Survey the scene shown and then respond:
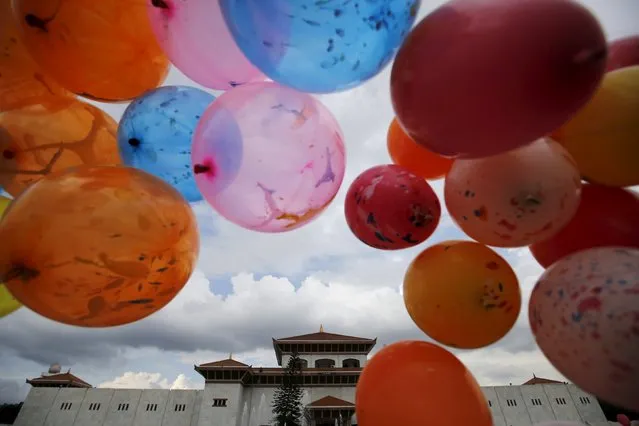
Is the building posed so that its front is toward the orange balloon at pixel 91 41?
yes

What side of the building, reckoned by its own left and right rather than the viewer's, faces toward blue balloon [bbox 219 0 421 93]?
front

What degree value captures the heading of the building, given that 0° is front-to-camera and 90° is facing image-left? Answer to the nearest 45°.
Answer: approximately 0°

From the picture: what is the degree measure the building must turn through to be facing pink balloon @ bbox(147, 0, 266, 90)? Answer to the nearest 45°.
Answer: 0° — it already faces it

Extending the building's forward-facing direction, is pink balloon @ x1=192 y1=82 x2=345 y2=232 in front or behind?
in front

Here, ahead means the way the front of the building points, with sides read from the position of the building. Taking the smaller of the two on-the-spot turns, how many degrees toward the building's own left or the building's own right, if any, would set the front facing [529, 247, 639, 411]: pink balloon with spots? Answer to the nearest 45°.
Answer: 0° — it already faces it

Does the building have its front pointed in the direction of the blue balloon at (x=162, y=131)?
yes

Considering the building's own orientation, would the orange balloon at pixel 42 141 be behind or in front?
in front

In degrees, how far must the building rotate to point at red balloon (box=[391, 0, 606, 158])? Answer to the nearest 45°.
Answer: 0° — it already faces it
